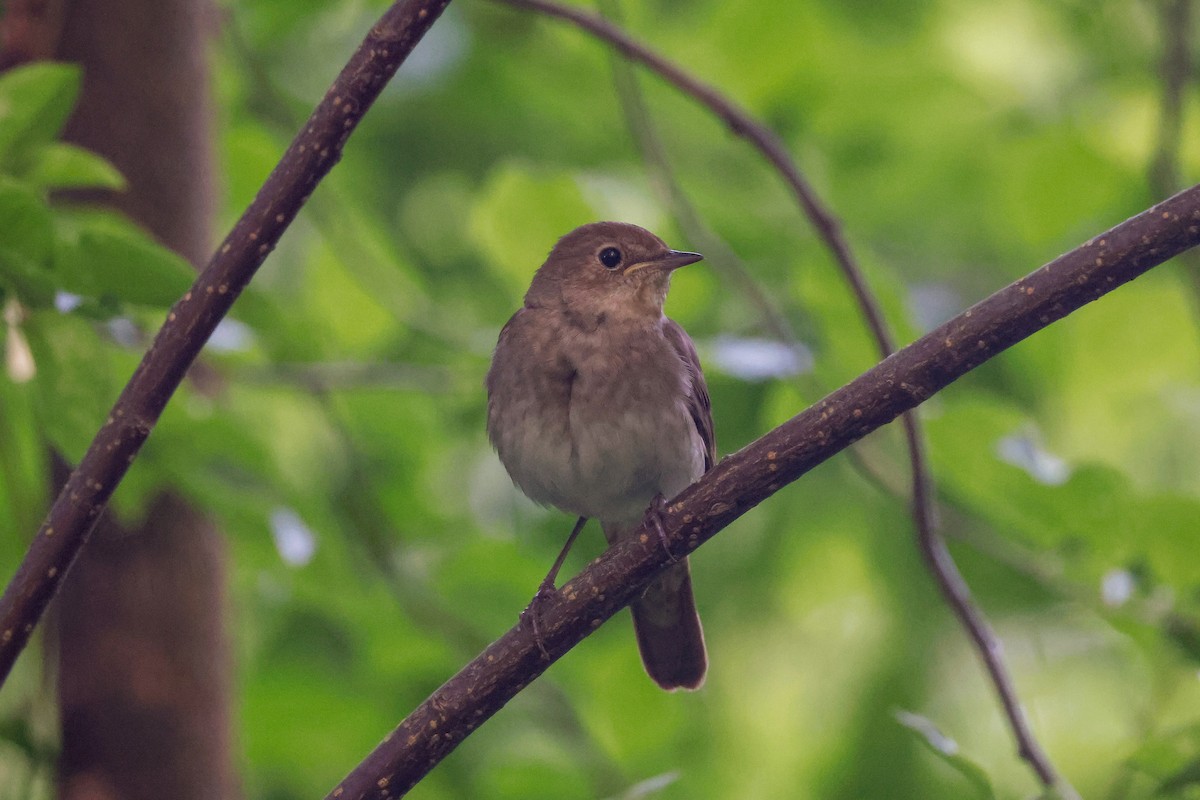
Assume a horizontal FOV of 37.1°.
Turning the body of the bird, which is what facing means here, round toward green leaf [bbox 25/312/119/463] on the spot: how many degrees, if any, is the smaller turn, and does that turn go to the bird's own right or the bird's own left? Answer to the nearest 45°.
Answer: approximately 45° to the bird's own right

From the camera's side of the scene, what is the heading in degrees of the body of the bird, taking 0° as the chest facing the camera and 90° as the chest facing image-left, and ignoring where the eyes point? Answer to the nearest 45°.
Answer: approximately 0°

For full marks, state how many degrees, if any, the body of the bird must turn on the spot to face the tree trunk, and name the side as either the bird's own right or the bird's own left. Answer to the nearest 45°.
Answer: approximately 90° to the bird's own right

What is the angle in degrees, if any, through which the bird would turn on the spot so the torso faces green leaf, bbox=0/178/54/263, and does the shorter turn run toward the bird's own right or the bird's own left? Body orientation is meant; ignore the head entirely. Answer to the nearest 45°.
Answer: approximately 45° to the bird's own right

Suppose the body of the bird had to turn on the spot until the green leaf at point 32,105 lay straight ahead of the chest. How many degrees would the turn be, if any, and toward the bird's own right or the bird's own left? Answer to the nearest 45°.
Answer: approximately 45° to the bird's own right
